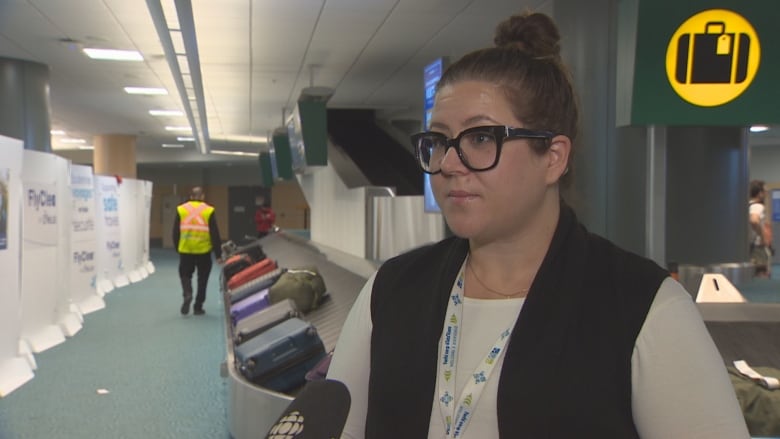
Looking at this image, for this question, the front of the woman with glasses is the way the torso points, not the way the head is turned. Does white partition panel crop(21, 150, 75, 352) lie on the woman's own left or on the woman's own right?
on the woman's own right

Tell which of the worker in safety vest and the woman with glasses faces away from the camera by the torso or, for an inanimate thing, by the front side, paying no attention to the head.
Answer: the worker in safety vest

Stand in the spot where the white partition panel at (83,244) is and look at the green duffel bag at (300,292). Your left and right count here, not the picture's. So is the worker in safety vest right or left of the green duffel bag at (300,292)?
left

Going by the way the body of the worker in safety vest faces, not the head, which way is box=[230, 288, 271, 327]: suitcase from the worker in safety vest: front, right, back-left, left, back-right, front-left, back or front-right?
back

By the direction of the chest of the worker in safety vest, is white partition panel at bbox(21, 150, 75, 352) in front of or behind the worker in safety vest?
behind

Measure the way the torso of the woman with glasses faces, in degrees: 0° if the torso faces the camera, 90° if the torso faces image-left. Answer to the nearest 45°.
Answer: approximately 45°

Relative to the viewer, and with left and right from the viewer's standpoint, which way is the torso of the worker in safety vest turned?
facing away from the viewer

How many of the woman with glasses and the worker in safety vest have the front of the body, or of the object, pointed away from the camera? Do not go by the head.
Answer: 1

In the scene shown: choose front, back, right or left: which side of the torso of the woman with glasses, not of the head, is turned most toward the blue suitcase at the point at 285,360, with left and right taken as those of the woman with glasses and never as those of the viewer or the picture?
right
